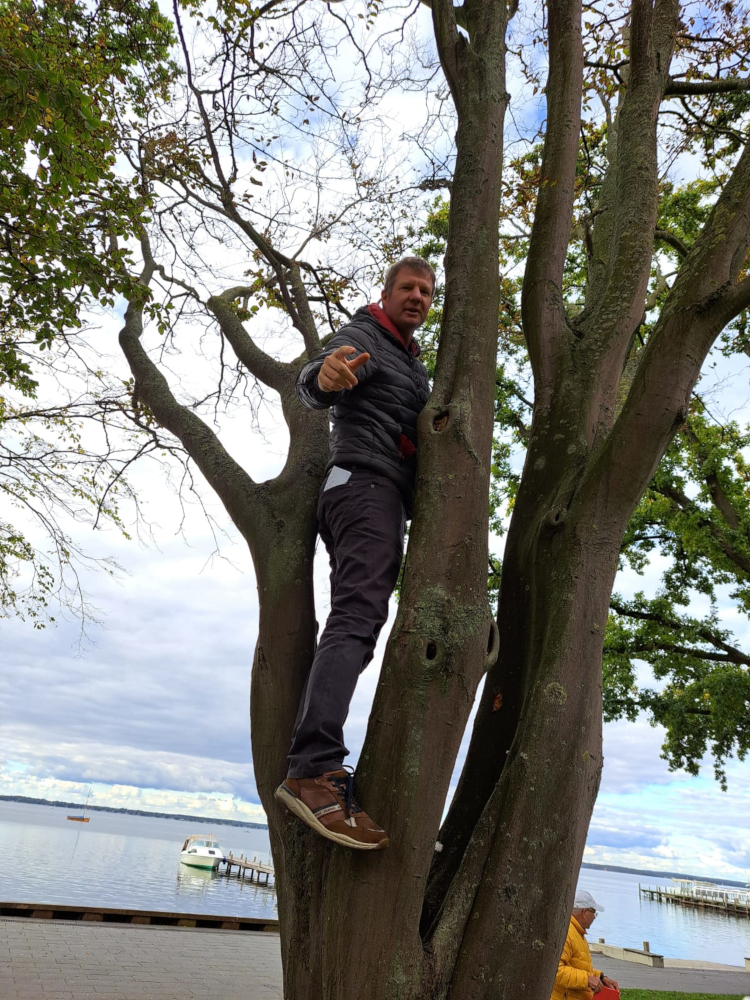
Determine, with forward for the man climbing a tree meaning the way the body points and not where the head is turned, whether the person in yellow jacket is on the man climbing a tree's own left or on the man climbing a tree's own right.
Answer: on the man climbing a tree's own left
